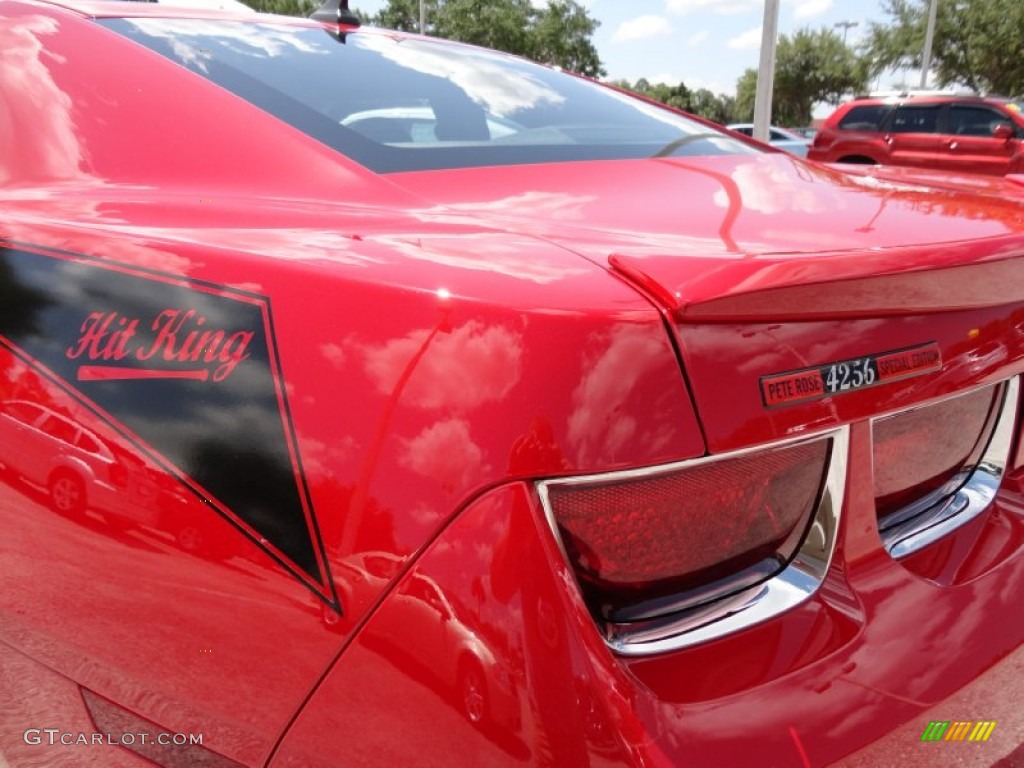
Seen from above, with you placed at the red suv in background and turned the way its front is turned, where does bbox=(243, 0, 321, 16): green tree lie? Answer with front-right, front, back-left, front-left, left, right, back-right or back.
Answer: back-left

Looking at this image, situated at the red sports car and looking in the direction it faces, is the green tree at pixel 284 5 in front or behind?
in front

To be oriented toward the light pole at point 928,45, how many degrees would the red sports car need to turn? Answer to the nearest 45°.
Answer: approximately 90° to its right

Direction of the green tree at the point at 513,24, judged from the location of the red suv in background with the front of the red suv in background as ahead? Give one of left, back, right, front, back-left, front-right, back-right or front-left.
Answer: back-left

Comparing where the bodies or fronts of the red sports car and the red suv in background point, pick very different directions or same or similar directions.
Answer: very different directions

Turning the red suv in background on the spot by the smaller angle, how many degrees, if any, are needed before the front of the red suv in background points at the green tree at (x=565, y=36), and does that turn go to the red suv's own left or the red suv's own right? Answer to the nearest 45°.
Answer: approximately 135° to the red suv's own left

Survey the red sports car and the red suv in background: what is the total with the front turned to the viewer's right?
1

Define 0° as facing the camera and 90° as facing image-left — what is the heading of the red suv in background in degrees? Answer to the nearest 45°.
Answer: approximately 270°

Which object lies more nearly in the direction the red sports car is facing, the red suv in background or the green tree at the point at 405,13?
the green tree

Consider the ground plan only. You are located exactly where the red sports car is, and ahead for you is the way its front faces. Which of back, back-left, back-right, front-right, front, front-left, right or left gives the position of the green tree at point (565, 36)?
front-right

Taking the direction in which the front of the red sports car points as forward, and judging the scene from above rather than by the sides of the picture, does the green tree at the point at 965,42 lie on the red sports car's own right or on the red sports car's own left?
on the red sports car's own right

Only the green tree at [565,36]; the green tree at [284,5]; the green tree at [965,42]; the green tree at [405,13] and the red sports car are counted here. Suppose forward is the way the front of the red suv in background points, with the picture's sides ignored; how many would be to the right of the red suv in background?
1

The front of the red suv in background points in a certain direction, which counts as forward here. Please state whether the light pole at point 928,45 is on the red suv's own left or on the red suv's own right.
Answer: on the red suv's own left

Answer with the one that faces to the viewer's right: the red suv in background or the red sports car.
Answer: the red suv in background

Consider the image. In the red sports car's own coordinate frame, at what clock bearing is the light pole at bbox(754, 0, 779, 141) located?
The light pole is roughly at 2 o'clock from the red sports car.

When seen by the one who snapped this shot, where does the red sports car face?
facing away from the viewer and to the left of the viewer

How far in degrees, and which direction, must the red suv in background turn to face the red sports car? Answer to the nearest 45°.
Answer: approximately 90° to its right

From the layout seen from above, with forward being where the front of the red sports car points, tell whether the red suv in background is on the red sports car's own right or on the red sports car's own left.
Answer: on the red sports car's own right

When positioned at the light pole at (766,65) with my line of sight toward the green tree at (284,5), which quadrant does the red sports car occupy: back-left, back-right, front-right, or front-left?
back-left
